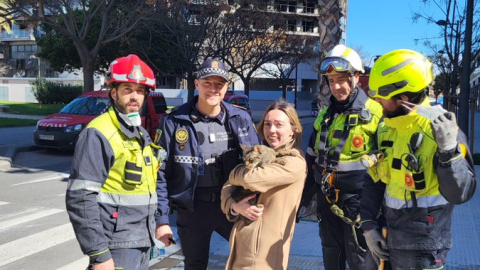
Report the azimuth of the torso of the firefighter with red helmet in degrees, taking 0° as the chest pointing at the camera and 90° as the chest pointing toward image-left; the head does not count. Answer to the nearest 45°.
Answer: approximately 315°

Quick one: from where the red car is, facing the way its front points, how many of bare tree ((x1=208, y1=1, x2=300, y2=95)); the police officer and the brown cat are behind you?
1

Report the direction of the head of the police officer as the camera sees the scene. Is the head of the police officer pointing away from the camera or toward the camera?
toward the camera

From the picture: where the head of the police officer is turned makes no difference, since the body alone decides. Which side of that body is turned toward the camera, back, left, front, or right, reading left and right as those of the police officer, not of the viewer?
front

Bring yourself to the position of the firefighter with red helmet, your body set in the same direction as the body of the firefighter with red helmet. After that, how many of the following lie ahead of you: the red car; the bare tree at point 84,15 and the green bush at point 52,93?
0

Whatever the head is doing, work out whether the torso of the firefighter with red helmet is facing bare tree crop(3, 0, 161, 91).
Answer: no

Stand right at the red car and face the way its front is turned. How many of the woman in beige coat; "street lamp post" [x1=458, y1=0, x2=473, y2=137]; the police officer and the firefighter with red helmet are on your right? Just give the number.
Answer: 0

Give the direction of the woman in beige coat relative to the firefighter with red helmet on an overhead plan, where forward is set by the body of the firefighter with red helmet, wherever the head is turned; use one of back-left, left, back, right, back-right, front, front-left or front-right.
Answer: front-left

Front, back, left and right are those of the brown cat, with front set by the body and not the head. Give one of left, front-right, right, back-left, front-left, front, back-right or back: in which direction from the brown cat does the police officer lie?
right

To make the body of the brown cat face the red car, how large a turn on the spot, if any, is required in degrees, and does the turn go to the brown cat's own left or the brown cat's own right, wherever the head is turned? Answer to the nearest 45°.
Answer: approximately 90° to the brown cat's own right

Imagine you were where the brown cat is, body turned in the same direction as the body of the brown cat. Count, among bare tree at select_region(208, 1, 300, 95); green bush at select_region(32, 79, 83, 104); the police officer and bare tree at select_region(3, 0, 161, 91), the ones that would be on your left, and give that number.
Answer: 0

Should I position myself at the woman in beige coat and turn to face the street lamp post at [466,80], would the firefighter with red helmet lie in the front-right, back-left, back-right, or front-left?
back-left

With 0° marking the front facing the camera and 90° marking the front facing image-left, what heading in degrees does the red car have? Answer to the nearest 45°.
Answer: approximately 45°

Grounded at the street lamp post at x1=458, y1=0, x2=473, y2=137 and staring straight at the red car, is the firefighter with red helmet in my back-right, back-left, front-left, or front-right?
front-left

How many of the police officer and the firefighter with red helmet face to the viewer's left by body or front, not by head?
0

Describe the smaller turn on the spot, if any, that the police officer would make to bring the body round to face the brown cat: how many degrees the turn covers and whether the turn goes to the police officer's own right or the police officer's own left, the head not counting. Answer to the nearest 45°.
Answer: approximately 45° to the police officer's own left

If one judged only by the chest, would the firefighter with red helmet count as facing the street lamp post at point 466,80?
no

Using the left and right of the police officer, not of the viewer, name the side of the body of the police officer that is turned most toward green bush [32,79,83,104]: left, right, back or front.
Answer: back
